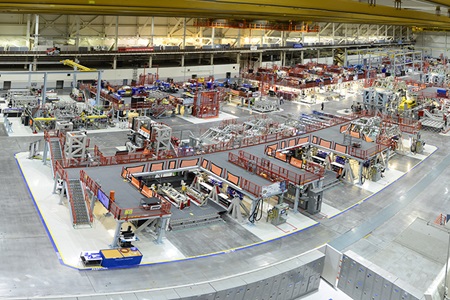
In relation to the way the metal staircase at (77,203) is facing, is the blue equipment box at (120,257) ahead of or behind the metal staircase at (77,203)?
ahead

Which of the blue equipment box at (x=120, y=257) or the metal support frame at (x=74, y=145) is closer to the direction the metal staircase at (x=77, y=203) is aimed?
the blue equipment box

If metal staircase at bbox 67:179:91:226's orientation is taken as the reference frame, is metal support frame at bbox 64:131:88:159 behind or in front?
behind

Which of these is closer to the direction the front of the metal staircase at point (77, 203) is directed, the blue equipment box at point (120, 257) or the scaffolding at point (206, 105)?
the blue equipment box

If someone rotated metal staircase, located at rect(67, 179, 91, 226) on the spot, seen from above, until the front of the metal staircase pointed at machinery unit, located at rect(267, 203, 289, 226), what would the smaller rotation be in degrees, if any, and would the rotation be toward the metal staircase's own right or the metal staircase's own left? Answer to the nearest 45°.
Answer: approximately 90° to the metal staircase's own left

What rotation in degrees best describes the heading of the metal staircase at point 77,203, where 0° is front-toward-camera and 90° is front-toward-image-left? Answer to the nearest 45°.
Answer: approximately 0°

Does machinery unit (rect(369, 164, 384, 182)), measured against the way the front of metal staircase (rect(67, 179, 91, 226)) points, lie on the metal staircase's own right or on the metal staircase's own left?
on the metal staircase's own left
